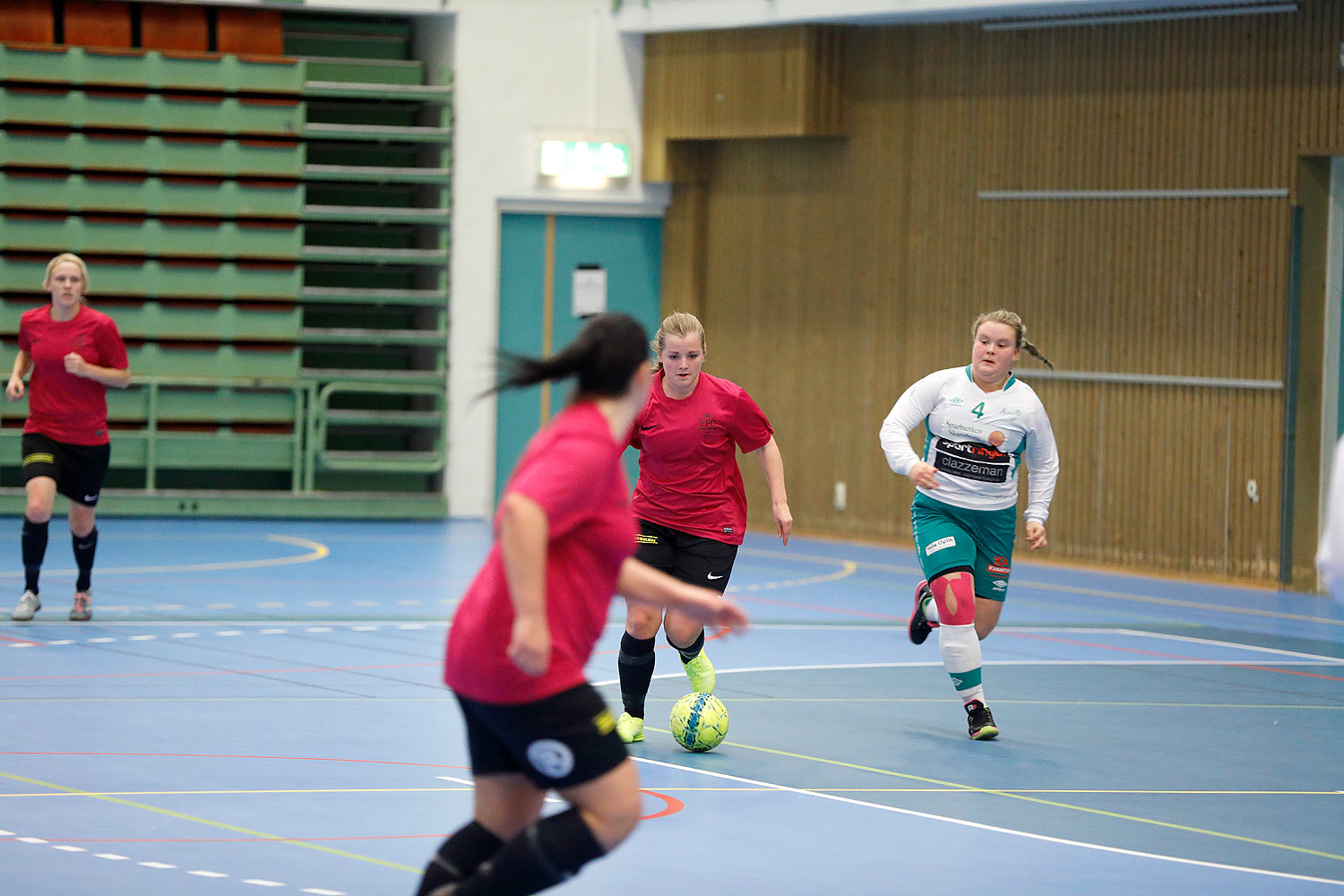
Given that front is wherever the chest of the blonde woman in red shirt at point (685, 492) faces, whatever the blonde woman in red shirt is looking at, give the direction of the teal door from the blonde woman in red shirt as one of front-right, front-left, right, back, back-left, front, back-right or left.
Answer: back

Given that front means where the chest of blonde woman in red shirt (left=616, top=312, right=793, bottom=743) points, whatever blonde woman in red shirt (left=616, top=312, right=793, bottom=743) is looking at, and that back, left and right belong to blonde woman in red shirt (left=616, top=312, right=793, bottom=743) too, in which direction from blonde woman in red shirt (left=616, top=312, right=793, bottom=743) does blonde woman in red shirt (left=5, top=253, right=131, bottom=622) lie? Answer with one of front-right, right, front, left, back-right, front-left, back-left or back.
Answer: back-right

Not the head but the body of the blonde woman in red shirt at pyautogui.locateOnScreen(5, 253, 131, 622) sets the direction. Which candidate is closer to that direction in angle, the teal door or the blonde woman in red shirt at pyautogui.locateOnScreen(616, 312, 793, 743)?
the blonde woman in red shirt

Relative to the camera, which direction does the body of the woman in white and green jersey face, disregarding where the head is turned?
toward the camera

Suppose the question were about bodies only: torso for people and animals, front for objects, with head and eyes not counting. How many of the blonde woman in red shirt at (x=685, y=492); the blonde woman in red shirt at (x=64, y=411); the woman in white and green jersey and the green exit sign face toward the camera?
4

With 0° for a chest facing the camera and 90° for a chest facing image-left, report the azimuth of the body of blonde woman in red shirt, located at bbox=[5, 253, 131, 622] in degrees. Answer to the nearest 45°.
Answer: approximately 0°

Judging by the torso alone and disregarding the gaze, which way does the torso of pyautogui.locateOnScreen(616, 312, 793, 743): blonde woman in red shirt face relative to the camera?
toward the camera

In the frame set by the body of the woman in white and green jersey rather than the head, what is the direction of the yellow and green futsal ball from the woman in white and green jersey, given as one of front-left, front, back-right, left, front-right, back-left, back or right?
front-right
